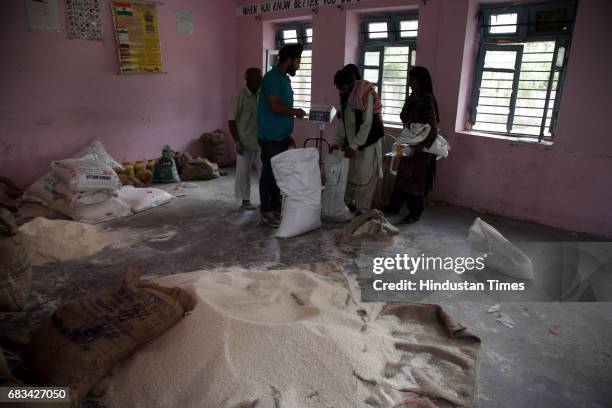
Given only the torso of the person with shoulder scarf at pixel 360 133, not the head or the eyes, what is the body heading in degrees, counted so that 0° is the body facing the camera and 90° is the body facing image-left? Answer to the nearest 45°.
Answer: approximately 45°

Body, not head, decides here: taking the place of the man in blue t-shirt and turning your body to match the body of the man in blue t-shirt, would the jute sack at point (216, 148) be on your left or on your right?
on your left

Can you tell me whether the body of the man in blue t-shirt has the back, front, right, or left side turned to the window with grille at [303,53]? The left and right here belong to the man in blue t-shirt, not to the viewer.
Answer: left

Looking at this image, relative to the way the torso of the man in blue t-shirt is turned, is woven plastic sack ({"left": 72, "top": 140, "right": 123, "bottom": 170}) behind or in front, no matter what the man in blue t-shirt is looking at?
behind

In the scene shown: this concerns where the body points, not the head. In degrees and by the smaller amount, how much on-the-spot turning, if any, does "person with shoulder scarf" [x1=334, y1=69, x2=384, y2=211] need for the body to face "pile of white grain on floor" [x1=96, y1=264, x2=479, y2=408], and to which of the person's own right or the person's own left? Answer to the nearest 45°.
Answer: approximately 45° to the person's own left

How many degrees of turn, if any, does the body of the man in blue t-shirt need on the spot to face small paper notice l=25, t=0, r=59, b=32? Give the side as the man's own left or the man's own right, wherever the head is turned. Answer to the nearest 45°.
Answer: approximately 135° to the man's own left

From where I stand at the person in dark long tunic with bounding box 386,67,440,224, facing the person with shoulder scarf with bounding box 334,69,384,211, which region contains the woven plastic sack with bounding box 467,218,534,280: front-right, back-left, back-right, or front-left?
back-left

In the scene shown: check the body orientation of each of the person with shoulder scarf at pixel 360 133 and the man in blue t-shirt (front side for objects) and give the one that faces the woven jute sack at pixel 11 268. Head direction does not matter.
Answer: the person with shoulder scarf

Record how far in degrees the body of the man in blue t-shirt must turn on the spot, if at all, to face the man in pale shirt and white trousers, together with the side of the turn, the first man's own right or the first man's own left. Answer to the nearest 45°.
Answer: approximately 135° to the first man's own left

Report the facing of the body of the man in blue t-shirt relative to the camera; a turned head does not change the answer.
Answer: to the viewer's right

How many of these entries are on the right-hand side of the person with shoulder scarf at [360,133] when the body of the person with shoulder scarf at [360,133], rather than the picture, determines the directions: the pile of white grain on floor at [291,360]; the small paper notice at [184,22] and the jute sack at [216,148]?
2

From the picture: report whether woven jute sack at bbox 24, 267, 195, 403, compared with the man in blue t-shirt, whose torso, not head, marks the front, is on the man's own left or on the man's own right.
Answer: on the man's own right

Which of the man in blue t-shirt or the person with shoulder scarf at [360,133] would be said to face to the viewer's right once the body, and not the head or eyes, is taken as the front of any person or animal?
the man in blue t-shirt

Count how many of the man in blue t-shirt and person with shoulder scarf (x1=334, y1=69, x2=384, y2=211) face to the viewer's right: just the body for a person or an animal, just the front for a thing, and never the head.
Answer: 1

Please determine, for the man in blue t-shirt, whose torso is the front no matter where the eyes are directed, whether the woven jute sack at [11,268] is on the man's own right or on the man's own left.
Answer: on the man's own right

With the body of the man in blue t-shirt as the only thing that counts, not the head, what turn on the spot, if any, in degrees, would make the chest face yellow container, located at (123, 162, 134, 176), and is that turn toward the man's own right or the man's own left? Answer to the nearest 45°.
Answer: approximately 135° to the man's own left

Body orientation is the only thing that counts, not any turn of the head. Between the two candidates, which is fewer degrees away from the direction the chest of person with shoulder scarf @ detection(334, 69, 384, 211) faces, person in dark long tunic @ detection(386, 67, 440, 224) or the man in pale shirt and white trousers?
the man in pale shirt and white trousers
